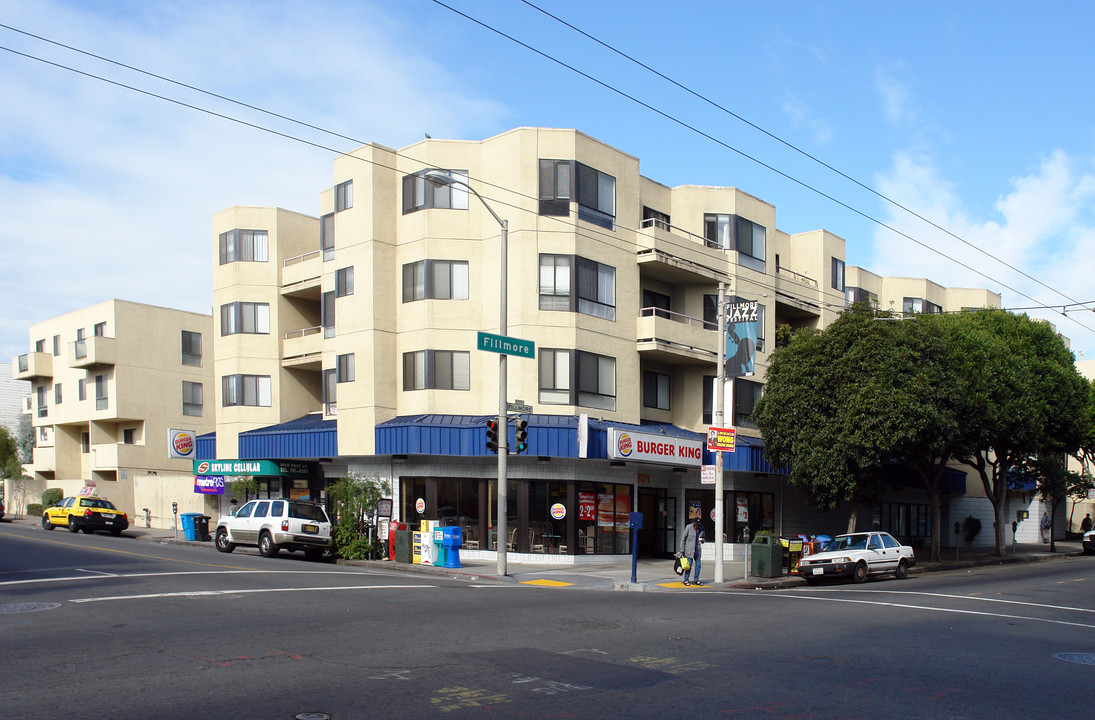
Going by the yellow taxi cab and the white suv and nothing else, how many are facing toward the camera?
0

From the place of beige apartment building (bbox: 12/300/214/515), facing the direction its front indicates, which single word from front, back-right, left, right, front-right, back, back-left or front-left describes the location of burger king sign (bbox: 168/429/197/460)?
front-left

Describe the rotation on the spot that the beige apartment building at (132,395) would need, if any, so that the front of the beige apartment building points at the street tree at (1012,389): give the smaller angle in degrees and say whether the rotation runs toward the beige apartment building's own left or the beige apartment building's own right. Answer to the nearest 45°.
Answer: approximately 90° to the beige apartment building's own left
